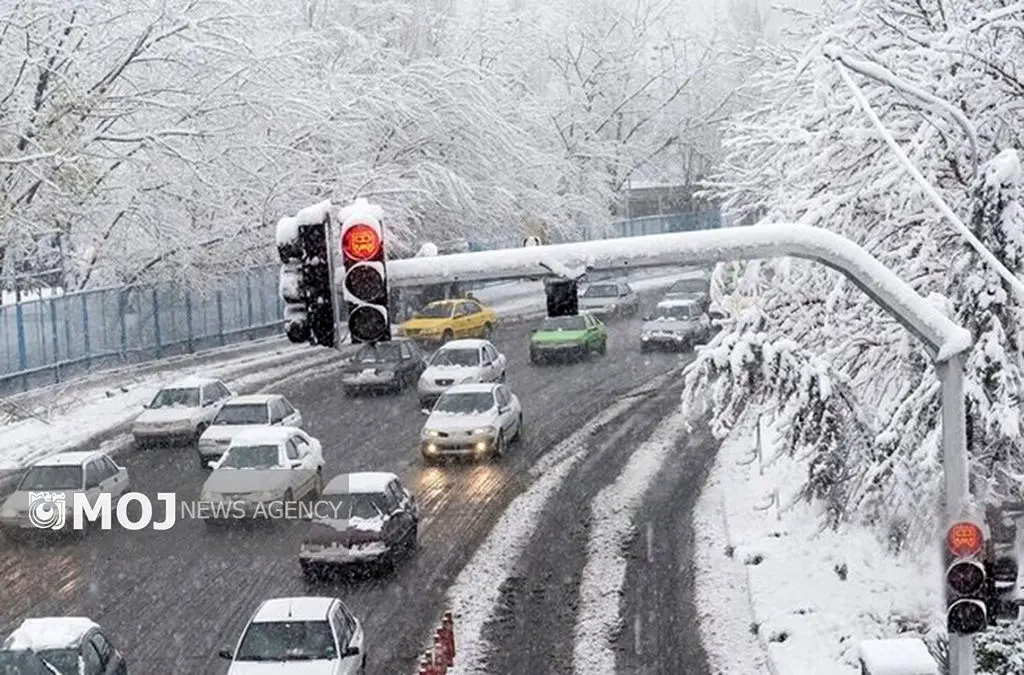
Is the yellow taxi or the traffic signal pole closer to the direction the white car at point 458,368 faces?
the traffic signal pole

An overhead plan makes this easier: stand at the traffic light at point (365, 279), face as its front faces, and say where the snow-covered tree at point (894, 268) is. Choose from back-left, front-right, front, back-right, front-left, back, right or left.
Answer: back-left

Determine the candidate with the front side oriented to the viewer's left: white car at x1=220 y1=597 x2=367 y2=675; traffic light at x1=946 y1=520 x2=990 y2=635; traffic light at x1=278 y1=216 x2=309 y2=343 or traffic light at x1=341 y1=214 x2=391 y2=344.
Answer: traffic light at x1=278 y1=216 x2=309 y2=343

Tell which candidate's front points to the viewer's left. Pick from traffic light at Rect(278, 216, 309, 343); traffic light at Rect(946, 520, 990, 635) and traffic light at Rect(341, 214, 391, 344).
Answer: traffic light at Rect(278, 216, 309, 343)

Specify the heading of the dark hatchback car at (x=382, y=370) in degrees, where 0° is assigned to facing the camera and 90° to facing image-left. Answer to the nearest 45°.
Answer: approximately 45°

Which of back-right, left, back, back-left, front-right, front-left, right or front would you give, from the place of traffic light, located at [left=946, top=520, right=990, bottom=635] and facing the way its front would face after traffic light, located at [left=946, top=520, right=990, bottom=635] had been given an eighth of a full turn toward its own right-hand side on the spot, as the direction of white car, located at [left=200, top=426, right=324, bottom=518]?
right

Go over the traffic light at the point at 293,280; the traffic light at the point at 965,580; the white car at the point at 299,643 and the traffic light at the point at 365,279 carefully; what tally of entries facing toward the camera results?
3

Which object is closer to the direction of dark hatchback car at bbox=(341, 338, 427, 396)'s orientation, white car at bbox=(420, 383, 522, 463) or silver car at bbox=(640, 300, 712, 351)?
the white car

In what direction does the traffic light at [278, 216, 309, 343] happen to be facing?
to the viewer's left

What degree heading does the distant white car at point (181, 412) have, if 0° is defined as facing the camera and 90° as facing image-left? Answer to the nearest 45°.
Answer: approximately 45°

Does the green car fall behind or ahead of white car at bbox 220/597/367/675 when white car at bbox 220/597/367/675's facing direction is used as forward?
behind
